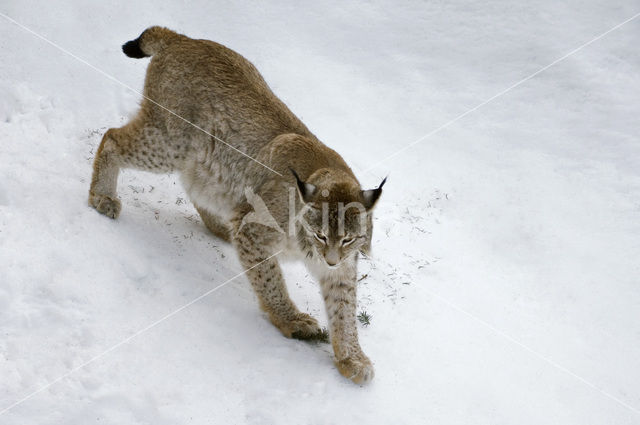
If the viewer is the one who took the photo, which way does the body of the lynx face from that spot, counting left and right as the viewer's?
facing the viewer and to the right of the viewer
